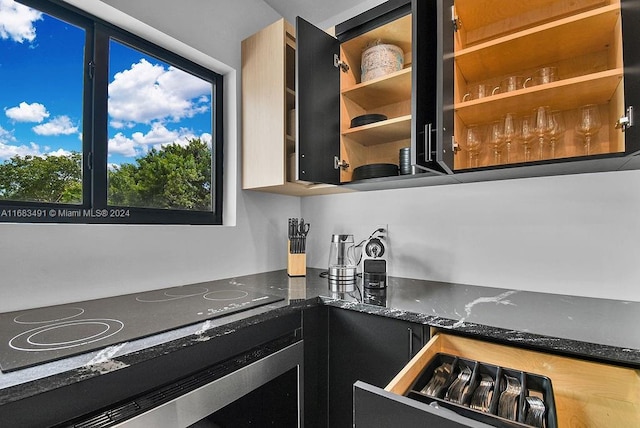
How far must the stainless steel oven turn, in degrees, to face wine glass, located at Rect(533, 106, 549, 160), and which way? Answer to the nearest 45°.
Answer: approximately 45° to its left

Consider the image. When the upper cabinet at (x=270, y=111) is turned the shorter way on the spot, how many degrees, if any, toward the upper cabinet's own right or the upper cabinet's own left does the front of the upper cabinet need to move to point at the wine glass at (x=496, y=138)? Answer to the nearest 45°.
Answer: approximately 45° to the upper cabinet's own left

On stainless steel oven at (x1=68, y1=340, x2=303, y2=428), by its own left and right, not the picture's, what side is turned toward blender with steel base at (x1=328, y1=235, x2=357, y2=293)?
left

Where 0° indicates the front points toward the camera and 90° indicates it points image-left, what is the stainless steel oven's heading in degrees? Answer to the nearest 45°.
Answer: approximately 315°

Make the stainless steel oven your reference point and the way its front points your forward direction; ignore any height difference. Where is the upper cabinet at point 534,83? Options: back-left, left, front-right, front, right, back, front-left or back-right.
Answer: front-left

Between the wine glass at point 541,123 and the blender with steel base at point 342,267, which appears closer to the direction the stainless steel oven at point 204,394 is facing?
the wine glass

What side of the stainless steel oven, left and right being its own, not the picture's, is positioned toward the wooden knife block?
left

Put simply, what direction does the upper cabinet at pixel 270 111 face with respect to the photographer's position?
facing the viewer and to the right of the viewer

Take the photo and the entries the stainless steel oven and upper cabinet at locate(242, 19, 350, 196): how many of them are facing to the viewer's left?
0

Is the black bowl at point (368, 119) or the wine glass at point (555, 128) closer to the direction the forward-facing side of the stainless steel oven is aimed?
the wine glass
